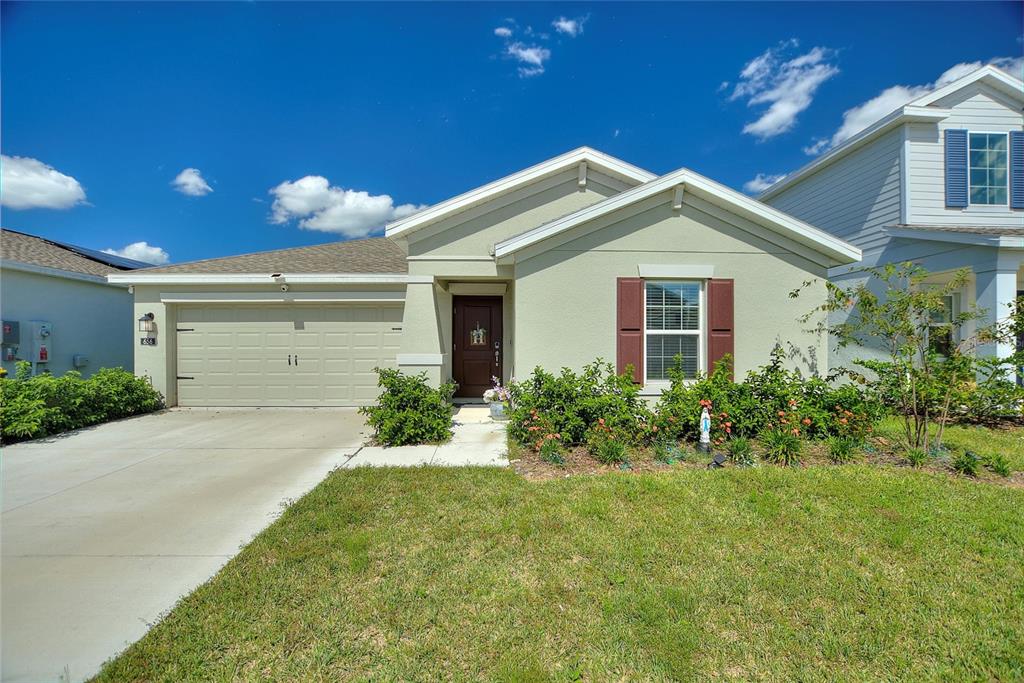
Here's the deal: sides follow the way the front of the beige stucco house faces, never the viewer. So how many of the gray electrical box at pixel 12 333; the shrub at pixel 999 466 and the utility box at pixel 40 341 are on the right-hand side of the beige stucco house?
2

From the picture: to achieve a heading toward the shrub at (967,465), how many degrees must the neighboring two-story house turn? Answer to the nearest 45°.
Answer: approximately 45° to its right

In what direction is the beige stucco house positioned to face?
toward the camera

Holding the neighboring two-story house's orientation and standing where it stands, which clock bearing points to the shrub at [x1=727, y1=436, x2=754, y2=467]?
The shrub is roughly at 2 o'clock from the neighboring two-story house.

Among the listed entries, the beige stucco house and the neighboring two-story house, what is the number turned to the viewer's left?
0

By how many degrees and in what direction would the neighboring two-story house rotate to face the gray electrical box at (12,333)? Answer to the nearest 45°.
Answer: approximately 90° to its right

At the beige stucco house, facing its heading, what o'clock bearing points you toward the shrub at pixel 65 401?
The shrub is roughly at 3 o'clock from the beige stucco house.

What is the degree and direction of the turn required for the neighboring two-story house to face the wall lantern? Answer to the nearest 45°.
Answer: approximately 90° to its right

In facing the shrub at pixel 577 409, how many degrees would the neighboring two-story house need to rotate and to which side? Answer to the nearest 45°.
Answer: approximately 90° to its right

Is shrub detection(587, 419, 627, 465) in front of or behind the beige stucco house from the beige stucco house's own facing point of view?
in front

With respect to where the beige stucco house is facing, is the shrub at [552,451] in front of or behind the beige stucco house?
in front

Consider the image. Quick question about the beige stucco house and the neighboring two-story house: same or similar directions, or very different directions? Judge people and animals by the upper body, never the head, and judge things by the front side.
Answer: same or similar directions

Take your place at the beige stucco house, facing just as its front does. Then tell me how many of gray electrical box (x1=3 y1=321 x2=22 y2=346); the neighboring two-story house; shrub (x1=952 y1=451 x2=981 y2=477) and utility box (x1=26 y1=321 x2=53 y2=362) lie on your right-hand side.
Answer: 2
